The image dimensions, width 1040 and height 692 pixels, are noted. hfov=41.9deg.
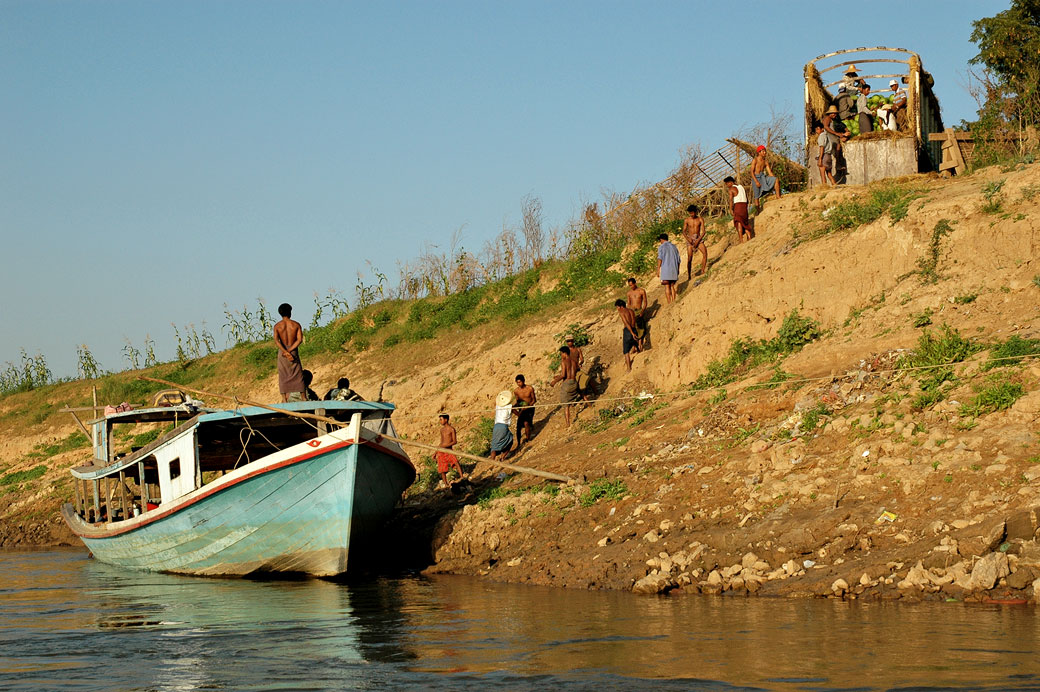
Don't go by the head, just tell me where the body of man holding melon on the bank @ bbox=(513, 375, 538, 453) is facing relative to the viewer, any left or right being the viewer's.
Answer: facing the viewer and to the left of the viewer

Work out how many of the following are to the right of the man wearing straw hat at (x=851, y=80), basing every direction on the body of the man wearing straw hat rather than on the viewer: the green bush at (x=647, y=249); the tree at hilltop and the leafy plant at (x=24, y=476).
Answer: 2

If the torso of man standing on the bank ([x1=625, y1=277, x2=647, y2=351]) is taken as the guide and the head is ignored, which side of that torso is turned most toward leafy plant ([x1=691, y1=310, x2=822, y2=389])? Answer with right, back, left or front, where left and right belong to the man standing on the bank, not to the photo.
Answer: left

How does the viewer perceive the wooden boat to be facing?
facing the viewer and to the right of the viewer

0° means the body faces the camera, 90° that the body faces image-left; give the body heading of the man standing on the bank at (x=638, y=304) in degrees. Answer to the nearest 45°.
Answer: approximately 45°

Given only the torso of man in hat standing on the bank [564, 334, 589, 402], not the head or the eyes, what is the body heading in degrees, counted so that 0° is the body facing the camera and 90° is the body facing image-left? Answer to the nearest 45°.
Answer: approximately 45°

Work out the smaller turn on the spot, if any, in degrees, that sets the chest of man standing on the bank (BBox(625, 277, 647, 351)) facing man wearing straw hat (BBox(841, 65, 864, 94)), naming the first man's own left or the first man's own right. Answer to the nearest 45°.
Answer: approximately 180°

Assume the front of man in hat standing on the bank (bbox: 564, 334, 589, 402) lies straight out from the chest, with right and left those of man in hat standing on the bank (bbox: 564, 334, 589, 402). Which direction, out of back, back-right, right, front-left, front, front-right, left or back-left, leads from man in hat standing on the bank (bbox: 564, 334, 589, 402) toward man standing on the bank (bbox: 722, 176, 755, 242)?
back

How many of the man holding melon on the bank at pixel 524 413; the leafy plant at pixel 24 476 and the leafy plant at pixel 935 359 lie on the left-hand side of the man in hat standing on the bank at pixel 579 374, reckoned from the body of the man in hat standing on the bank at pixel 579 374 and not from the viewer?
1

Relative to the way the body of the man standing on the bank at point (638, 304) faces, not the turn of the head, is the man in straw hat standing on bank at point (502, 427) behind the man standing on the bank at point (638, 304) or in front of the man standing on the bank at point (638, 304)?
in front
